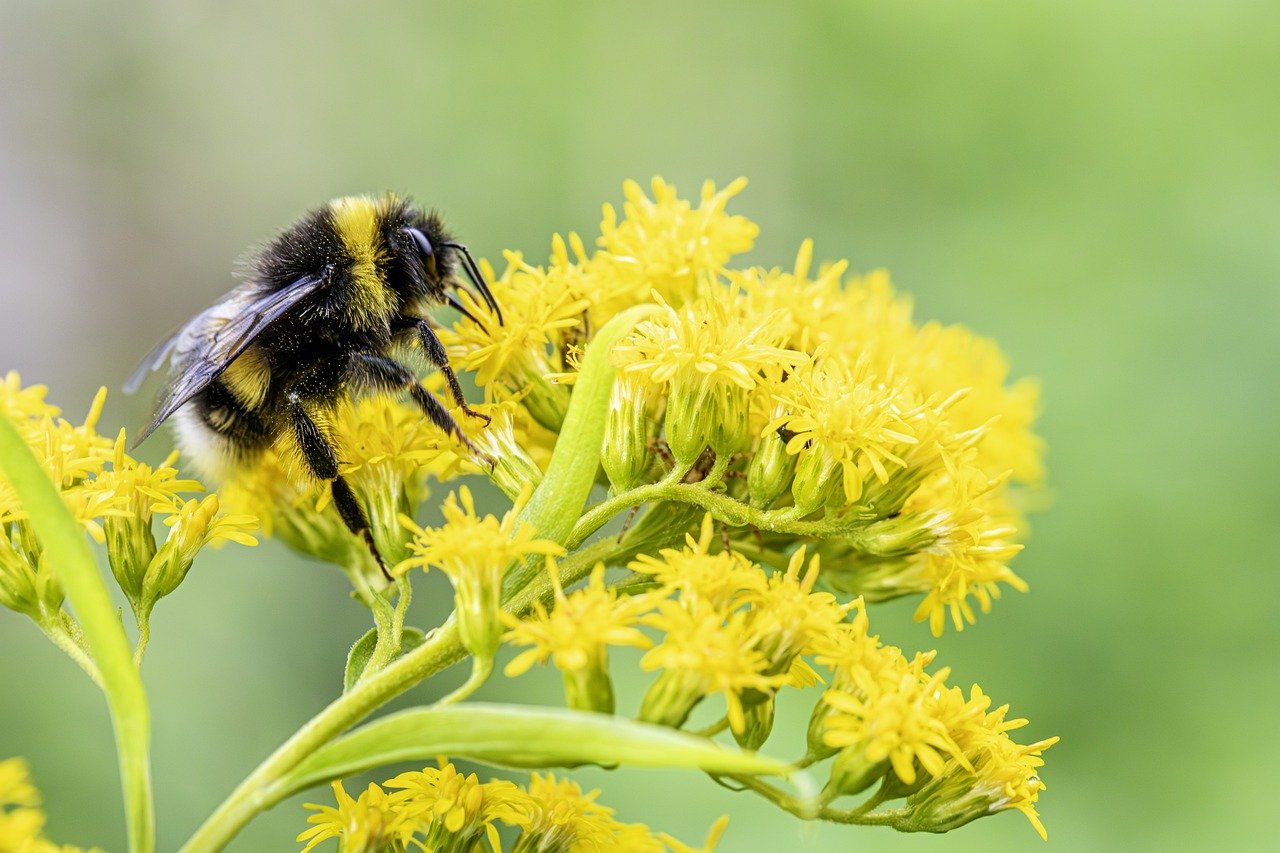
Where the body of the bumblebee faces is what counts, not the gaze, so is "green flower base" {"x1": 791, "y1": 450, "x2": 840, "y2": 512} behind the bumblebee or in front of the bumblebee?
in front

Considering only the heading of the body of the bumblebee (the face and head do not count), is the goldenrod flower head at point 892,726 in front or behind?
in front

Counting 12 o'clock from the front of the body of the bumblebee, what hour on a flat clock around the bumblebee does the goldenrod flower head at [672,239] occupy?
The goldenrod flower head is roughly at 1 o'clock from the bumblebee.

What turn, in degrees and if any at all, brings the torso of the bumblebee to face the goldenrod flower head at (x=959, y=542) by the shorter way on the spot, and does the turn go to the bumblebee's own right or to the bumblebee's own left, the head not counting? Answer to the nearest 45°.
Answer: approximately 45° to the bumblebee's own right

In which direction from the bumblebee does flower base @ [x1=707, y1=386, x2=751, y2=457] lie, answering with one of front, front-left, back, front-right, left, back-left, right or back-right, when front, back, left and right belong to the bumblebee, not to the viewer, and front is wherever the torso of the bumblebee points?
front-right

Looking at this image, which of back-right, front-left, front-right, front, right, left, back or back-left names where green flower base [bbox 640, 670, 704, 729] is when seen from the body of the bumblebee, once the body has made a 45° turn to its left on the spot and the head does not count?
right

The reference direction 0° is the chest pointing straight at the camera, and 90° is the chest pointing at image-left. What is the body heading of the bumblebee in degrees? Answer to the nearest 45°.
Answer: approximately 270°

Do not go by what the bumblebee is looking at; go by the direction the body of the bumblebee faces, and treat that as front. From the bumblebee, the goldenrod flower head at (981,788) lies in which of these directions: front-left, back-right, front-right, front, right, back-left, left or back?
front-right
